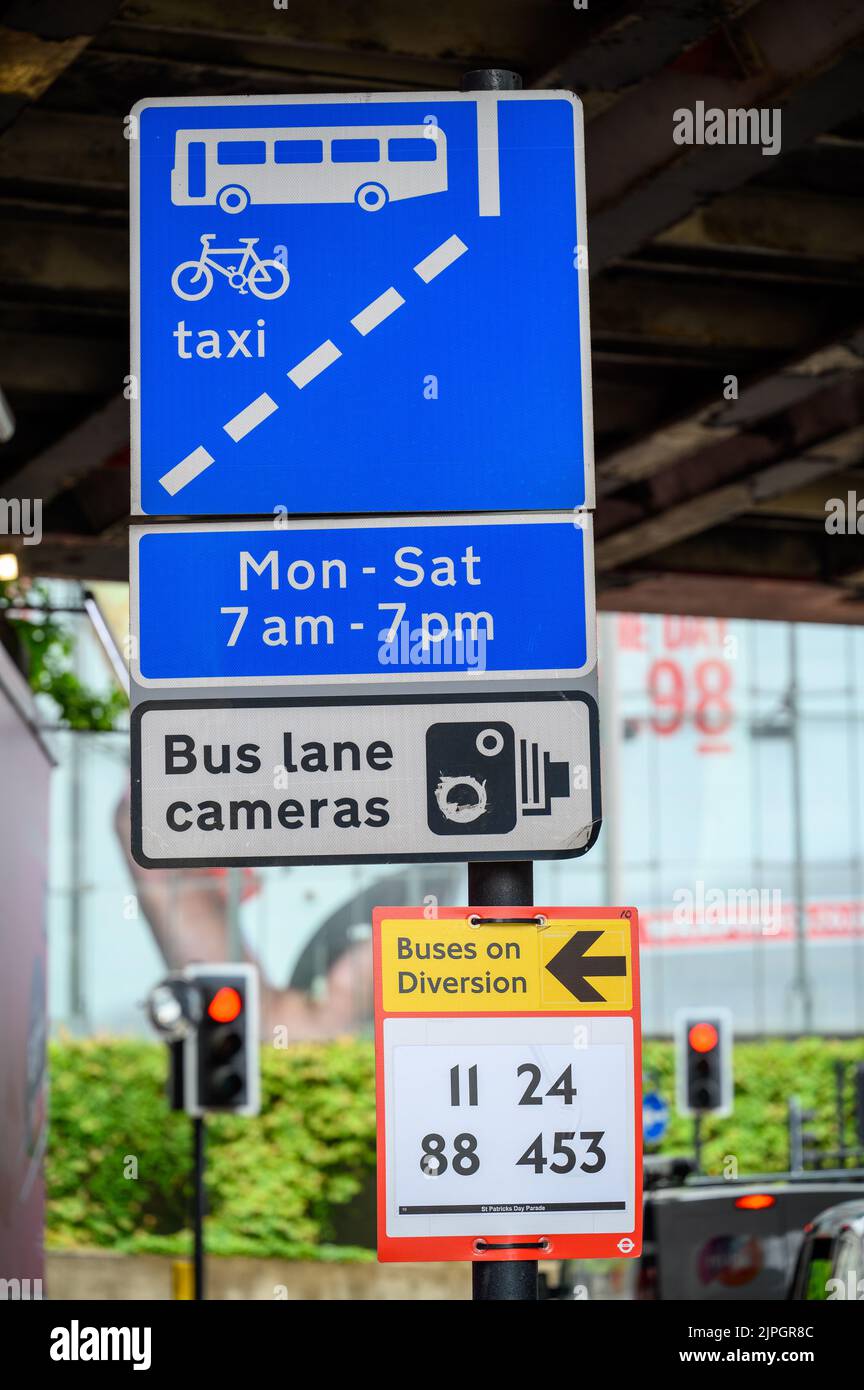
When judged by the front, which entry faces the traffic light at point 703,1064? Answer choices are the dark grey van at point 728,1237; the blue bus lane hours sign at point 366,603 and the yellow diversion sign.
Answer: the dark grey van

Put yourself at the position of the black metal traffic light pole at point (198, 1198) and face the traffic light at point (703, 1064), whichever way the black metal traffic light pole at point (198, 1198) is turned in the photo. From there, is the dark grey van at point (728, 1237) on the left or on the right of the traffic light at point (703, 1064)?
right

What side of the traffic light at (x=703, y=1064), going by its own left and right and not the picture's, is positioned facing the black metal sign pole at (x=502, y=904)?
front

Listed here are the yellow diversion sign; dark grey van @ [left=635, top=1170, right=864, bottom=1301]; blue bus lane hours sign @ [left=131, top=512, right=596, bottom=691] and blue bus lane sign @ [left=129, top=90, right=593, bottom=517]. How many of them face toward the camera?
3

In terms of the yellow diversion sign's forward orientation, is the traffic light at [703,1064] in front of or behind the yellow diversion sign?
behind

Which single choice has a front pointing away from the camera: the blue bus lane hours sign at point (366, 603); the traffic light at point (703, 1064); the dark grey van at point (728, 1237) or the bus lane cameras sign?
the dark grey van

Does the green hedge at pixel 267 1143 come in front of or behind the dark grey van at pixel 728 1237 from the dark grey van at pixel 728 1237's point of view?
in front

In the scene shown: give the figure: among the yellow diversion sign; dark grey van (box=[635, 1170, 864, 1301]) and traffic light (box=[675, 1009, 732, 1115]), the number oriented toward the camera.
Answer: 2

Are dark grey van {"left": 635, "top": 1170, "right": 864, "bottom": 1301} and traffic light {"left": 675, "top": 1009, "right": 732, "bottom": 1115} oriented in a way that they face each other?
yes

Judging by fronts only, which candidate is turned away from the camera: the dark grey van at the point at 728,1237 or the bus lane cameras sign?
the dark grey van

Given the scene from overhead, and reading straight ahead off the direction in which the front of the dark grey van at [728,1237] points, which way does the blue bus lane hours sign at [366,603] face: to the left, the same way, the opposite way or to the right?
the opposite way

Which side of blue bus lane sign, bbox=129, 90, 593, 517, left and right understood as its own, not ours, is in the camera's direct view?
front

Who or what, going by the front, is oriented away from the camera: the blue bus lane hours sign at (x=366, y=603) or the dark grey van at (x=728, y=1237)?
the dark grey van

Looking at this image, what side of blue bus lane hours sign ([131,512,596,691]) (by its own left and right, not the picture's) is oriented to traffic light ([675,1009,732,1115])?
back

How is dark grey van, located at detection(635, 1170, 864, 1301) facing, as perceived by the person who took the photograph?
facing away from the viewer

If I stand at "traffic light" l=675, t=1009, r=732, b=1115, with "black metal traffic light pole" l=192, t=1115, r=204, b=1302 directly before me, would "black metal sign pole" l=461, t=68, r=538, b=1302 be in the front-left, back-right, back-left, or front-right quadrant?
front-left

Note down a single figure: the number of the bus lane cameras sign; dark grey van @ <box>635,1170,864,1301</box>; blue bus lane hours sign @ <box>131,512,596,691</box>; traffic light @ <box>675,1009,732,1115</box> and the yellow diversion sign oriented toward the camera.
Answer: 4
